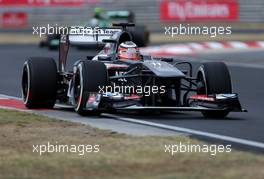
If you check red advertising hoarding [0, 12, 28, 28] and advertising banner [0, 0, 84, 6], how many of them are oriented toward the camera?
2

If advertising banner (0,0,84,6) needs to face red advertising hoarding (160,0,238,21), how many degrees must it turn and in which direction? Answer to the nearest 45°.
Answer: approximately 90° to its left

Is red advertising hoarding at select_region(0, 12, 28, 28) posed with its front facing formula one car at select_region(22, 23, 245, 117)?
yes

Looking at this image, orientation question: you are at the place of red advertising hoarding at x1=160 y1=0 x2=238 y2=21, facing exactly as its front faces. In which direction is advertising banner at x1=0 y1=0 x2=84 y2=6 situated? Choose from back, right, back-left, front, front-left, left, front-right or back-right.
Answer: right

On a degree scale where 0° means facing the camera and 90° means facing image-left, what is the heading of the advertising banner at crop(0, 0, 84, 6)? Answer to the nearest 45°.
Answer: approximately 0°

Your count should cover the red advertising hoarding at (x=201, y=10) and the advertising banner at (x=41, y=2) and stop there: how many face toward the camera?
2

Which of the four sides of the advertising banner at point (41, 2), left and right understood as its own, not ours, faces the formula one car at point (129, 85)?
front

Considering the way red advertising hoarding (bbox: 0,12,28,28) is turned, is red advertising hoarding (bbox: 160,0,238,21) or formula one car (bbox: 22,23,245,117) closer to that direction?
the formula one car

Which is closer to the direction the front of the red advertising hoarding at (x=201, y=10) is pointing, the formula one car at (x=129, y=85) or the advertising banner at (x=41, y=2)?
the formula one car

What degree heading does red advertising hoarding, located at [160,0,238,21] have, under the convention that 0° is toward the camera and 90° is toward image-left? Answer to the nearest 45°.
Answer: approximately 0°
